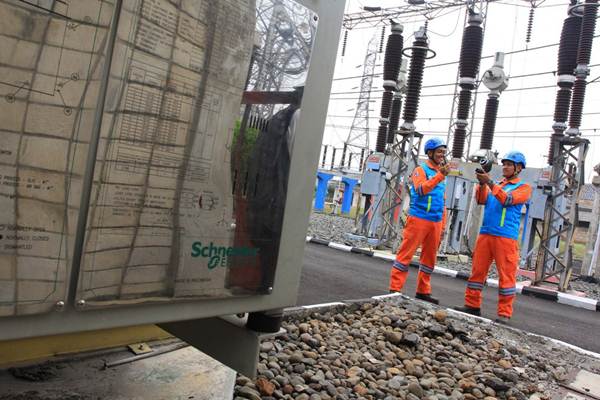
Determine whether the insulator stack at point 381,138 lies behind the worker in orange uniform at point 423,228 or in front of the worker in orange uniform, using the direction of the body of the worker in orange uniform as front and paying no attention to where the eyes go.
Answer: behind

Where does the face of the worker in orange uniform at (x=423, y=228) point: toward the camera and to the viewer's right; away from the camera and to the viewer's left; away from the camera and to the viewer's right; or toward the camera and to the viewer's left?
toward the camera and to the viewer's right

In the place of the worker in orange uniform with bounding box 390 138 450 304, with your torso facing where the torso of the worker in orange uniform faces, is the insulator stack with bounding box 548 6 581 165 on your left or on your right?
on your left

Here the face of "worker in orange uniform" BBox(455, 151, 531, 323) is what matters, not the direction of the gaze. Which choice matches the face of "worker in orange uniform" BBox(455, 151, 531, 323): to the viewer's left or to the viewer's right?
to the viewer's left

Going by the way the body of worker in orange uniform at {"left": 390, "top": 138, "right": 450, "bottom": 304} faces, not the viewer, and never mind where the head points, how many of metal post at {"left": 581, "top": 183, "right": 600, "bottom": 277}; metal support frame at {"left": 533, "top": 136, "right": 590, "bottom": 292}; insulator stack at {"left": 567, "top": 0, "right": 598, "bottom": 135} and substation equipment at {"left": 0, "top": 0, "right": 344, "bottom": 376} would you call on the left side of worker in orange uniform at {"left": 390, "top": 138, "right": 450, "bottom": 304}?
3

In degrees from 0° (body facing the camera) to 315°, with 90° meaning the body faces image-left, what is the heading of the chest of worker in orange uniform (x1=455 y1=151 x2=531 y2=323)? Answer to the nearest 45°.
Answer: approximately 45°

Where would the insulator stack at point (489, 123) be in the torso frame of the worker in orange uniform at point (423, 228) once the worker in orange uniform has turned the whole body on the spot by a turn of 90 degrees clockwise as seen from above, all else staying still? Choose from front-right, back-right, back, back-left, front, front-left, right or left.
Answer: back-right

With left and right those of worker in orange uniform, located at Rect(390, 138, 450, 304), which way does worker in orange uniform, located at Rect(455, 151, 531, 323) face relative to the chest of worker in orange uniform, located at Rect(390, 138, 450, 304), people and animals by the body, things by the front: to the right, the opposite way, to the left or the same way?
to the right

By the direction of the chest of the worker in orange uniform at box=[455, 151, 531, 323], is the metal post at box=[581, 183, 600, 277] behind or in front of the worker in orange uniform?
behind

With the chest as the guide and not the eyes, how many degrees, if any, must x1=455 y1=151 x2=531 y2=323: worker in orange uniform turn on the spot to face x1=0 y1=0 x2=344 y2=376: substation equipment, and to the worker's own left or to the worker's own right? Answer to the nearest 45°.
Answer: approximately 45° to the worker's own left

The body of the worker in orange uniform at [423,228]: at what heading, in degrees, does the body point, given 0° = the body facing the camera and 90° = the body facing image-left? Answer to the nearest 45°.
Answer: approximately 315°
